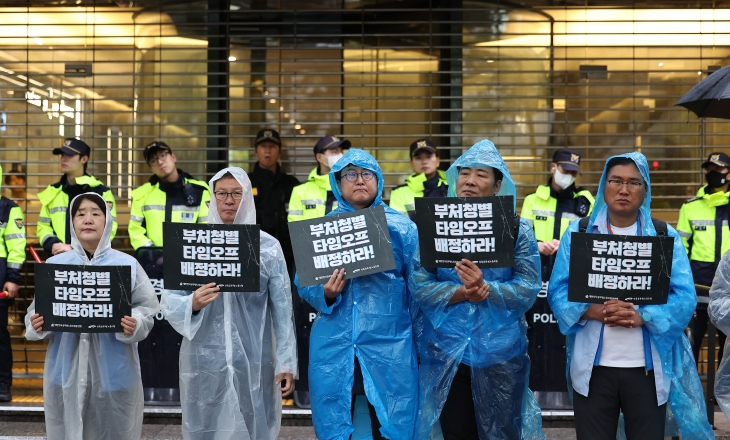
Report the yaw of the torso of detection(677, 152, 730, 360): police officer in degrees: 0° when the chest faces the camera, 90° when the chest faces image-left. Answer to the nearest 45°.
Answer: approximately 0°

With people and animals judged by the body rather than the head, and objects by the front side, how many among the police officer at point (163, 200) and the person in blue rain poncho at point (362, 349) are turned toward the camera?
2

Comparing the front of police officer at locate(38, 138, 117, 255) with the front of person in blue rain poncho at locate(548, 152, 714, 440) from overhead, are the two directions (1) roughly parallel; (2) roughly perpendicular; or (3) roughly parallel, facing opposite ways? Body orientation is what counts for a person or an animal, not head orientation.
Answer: roughly parallel

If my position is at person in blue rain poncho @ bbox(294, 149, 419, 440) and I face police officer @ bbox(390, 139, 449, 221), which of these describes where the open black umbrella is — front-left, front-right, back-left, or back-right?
front-right

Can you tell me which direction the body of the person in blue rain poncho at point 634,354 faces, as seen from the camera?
toward the camera

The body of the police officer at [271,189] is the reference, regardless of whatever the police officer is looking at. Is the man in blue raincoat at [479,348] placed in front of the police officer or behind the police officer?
in front

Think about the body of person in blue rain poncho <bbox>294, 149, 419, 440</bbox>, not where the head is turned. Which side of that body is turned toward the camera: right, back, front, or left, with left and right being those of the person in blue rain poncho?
front

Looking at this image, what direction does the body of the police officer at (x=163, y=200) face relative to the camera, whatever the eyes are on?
toward the camera

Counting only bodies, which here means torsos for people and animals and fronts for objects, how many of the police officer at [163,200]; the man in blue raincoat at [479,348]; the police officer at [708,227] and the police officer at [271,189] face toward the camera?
4

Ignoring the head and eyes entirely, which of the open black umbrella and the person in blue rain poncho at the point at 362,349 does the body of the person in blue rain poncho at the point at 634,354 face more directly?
the person in blue rain poncho

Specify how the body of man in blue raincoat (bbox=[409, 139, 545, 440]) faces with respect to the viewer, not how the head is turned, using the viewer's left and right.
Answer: facing the viewer

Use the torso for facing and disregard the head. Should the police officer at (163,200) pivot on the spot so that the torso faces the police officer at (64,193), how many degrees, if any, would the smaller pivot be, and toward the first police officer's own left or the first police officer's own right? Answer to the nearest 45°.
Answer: approximately 90° to the first police officer's own right
